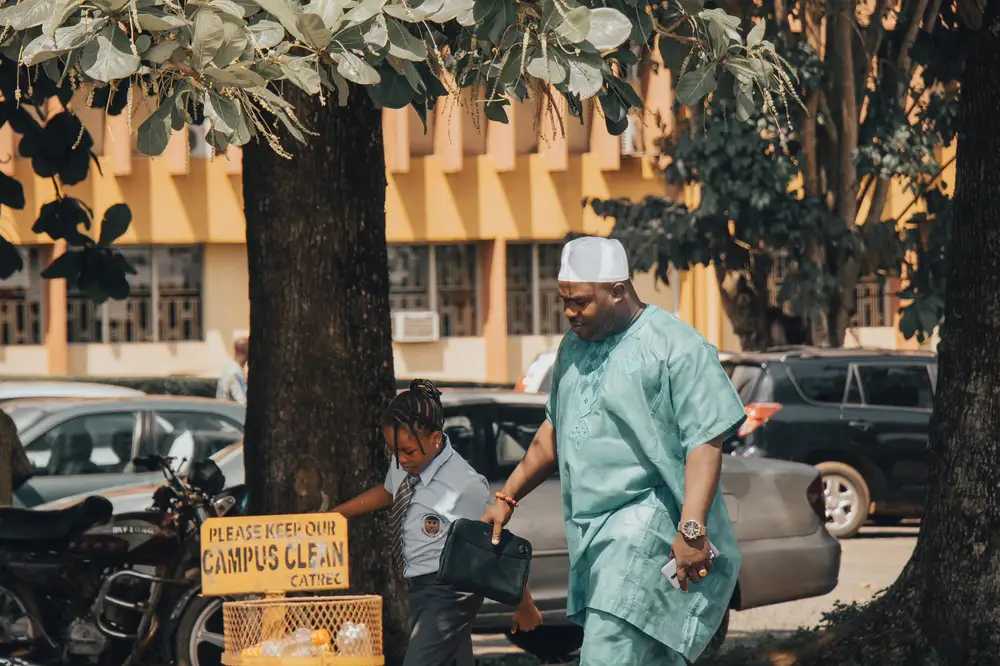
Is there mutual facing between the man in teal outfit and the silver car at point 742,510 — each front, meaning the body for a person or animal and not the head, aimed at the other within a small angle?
no

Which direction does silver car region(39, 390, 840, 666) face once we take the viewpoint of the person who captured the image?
facing to the left of the viewer

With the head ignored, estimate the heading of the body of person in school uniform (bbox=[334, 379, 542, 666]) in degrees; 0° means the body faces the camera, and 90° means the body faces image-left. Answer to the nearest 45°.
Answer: approximately 45°

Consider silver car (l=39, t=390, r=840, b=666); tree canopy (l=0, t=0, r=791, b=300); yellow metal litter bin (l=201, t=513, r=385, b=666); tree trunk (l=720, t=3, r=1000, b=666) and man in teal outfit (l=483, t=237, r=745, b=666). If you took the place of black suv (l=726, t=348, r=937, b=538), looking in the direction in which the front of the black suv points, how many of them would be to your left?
0

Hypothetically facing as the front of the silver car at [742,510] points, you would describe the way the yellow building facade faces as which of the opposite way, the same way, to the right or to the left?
to the left

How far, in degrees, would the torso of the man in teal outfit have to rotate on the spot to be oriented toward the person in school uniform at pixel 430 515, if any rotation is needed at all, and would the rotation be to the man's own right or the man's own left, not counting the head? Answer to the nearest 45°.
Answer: approximately 90° to the man's own right

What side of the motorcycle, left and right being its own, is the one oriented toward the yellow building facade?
left

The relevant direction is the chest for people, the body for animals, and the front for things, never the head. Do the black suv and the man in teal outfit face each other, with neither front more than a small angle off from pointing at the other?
no

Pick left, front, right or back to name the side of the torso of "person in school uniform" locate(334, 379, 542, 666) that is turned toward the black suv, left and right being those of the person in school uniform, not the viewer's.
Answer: back

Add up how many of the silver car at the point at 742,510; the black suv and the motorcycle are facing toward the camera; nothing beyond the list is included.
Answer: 0

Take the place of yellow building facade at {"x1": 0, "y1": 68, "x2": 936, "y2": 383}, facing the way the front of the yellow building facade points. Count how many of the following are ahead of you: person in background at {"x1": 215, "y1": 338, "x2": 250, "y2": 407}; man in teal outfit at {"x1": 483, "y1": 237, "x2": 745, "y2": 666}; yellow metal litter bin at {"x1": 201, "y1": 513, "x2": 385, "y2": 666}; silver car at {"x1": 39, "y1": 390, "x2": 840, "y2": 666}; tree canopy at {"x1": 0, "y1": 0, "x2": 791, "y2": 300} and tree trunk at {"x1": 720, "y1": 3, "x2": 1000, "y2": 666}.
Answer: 6

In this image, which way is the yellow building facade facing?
toward the camera

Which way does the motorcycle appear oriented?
to the viewer's right

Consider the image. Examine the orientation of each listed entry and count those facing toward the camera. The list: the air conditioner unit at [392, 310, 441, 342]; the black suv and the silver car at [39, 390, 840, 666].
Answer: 1

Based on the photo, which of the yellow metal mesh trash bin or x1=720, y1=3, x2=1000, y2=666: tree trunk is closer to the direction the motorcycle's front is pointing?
the tree trunk

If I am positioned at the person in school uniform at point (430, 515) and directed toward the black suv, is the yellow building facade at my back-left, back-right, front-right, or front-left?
front-left

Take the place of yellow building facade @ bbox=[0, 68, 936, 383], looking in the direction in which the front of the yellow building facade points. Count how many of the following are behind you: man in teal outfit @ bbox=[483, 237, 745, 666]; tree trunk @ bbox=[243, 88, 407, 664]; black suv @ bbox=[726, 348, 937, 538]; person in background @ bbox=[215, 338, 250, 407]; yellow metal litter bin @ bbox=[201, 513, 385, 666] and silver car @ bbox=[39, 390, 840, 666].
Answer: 0
